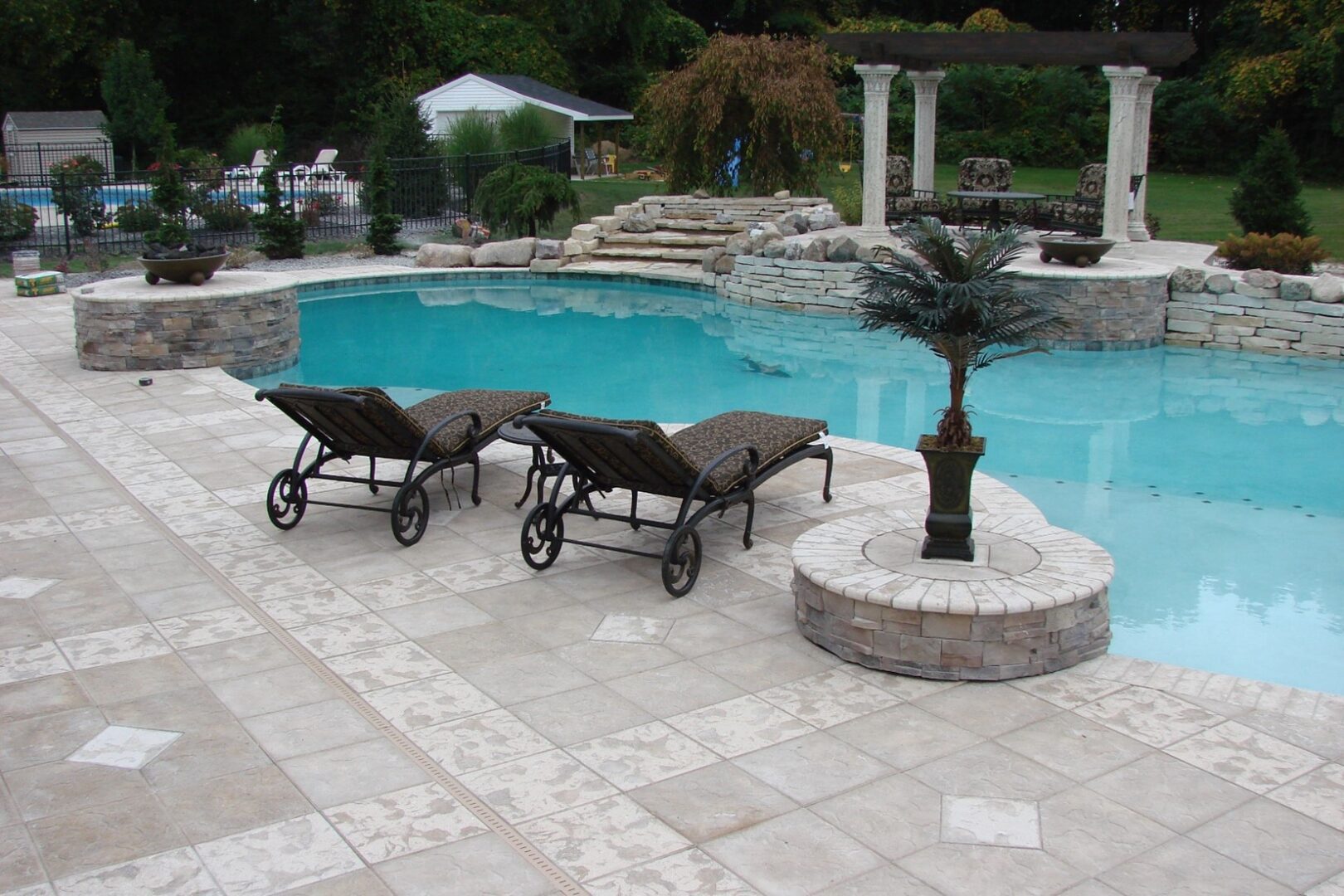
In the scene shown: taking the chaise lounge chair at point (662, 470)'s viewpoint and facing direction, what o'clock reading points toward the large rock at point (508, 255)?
The large rock is roughly at 10 o'clock from the chaise lounge chair.

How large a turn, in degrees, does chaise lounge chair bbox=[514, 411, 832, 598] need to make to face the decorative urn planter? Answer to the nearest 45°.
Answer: approximately 90° to its right

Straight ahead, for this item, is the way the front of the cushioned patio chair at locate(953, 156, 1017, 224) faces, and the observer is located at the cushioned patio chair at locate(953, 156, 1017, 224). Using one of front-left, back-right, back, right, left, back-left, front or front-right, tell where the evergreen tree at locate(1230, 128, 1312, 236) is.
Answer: front-left

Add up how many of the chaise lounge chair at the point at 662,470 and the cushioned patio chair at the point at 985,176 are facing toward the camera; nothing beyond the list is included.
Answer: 1

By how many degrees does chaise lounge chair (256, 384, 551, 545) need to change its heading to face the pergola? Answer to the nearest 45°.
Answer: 0° — it already faces it

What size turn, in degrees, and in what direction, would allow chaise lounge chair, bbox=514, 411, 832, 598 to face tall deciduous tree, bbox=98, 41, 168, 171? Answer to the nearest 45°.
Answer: approximately 90° to its left

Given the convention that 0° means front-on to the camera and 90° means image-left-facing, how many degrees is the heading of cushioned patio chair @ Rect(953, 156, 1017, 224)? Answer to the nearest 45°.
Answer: approximately 0°

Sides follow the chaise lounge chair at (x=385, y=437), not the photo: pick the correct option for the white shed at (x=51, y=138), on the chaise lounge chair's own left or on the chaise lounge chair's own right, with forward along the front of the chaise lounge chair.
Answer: on the chaise lounge chair's own left

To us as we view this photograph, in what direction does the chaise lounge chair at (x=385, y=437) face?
facing away from the viewer and to the right of the viewer

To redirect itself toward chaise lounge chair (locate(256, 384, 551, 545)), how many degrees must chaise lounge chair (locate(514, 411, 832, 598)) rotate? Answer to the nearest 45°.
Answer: approximately 90° to its left

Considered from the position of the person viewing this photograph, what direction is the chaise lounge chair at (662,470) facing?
facing away from the viewer and to the right of the viewer

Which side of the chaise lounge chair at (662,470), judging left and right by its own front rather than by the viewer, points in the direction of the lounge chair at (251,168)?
left
